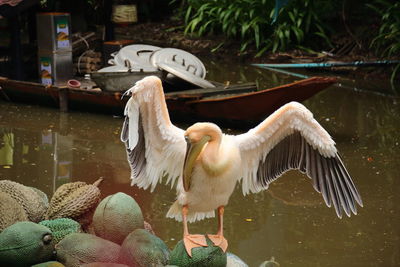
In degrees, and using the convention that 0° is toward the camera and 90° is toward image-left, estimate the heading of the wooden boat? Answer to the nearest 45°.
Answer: approximately 270°

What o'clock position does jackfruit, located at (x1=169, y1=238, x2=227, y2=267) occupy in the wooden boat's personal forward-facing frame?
The jackfruit is roughly at 3 o'clock from the wooden boat.

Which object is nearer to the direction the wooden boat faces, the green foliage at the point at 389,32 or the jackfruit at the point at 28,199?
the green foliage

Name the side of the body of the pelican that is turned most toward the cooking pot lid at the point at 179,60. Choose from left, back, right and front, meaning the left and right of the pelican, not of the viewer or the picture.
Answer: back

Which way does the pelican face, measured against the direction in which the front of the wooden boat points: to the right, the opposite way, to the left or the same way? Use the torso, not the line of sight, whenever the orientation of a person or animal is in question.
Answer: to the right

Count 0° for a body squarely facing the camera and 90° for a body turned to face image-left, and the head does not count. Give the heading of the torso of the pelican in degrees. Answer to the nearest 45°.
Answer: approximately 0°

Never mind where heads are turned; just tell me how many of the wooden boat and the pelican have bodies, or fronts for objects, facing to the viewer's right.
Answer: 1

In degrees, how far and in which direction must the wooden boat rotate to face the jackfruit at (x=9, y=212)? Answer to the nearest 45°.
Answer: approximately 90° to its right

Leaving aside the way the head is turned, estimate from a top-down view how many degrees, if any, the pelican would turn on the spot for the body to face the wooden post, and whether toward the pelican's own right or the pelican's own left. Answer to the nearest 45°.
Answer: approximately 135° to the pelican's own right

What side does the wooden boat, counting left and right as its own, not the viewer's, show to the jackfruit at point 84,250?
right

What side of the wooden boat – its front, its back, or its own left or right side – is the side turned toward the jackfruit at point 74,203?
right

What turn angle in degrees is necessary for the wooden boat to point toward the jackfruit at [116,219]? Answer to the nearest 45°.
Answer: approximately 90° to its right

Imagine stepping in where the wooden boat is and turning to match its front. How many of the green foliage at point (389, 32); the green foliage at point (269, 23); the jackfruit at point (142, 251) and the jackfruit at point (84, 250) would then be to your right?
2
